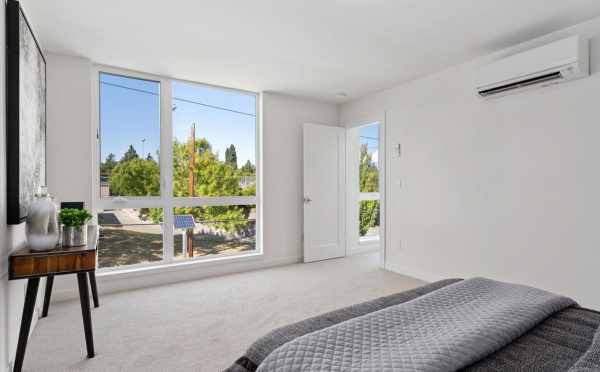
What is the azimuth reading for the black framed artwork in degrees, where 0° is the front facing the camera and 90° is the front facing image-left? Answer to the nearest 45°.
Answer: approximately 270°

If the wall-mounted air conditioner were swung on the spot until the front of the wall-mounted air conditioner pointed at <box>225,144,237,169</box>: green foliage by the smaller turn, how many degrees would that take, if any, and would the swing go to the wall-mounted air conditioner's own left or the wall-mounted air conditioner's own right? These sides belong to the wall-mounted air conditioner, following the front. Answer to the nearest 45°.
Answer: approximately 45° to the wall-mounted air conditioner's own right

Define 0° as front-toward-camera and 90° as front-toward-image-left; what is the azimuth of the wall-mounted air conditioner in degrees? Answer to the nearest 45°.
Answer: approximately 45°

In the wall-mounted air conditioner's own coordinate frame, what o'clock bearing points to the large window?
The large window is roughly at 1 o'clock from the wall-mounted air conditioner.

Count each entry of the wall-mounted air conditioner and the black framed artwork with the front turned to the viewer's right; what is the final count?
1

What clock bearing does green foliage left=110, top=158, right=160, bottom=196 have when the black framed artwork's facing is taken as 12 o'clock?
The green foliage is roughly at 10 o'clock from the black framed artwork.
